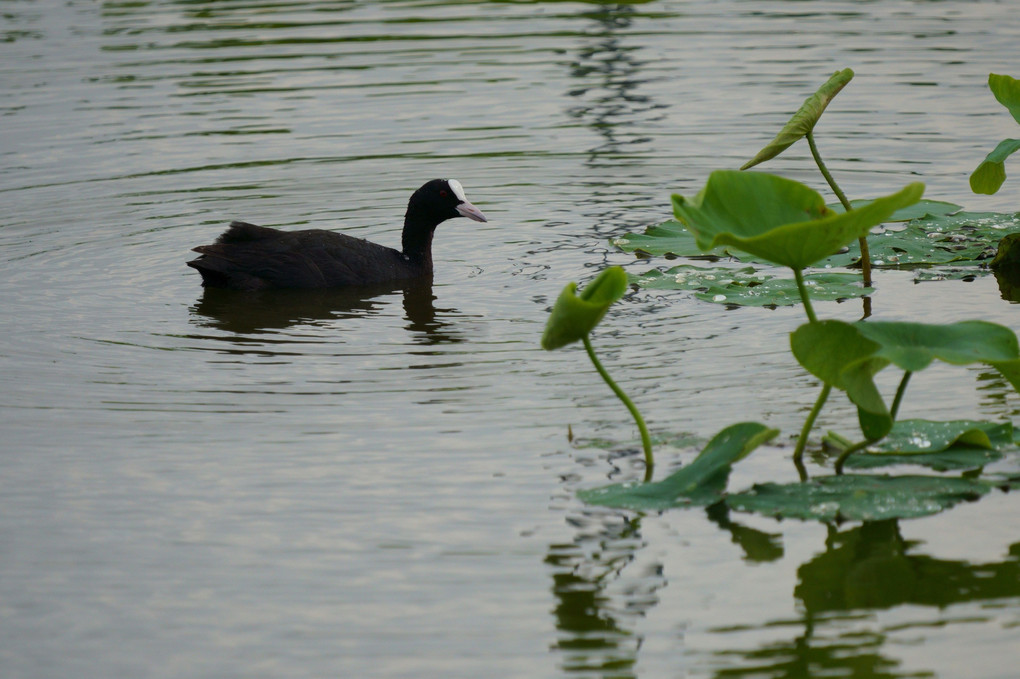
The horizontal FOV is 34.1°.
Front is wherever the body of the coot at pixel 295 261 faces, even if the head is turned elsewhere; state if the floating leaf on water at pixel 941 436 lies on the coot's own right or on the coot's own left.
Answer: on the coot's own right

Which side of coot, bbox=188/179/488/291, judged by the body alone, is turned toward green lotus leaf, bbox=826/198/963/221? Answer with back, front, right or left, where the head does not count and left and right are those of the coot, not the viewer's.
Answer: front

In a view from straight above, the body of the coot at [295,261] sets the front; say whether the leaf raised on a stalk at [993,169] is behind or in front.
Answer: in front

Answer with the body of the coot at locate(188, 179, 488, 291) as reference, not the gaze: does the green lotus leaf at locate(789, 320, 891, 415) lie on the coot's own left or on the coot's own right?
on the coot's own right

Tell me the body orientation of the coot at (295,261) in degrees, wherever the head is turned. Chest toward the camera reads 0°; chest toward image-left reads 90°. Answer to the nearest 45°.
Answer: approximately 270°
